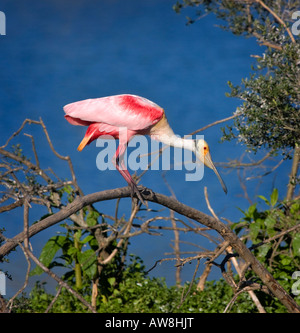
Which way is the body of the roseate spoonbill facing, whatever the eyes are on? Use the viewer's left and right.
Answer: facing to the right of the viewer
